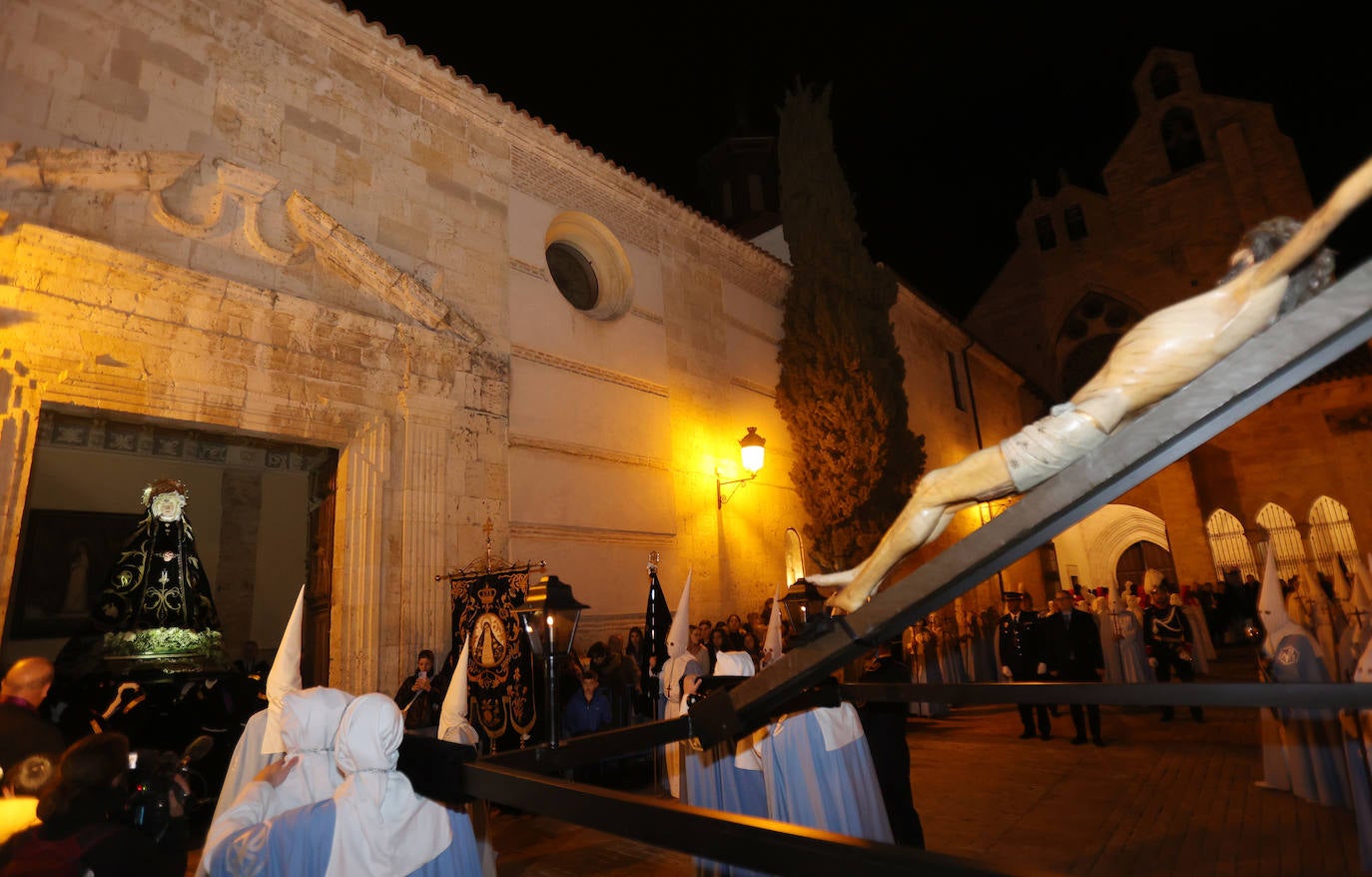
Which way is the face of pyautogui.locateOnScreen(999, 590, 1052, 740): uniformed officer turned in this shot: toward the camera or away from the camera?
toward the camera

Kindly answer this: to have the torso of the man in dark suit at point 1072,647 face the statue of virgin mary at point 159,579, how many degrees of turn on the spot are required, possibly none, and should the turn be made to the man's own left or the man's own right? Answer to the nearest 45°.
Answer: approximately 45° to the man's own right

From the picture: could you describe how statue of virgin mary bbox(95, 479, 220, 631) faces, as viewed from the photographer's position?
facing the viewer

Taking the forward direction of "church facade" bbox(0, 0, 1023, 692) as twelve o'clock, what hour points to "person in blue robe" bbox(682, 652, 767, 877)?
The person in blue robe is roughly at 12 o'clock from the church facade.

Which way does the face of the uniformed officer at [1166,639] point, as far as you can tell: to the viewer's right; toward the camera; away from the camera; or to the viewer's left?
toward the camera

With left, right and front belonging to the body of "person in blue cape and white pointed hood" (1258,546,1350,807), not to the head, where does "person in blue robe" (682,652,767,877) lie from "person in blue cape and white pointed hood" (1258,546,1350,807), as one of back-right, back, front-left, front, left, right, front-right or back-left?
front-left

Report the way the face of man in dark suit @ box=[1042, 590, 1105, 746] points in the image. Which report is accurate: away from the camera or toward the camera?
toward the camera

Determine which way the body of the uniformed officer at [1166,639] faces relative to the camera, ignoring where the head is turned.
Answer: toward the camera

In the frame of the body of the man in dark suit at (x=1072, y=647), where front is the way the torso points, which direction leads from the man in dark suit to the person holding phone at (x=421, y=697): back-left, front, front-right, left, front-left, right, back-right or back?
front-right

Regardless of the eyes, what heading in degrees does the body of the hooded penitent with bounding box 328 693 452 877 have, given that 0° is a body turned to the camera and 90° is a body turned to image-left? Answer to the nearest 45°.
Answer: approximately 180°

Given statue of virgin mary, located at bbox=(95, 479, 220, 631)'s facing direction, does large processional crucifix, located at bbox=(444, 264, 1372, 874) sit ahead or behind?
ahead

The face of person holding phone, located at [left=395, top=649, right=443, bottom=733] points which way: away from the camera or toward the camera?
toward the camera

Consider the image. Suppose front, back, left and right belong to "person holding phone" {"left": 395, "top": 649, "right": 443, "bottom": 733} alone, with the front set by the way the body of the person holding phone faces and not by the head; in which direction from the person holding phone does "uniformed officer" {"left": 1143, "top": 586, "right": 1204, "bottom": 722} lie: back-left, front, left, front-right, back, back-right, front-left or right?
left

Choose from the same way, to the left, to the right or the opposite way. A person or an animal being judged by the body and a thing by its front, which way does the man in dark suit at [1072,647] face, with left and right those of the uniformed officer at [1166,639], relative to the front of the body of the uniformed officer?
the same way

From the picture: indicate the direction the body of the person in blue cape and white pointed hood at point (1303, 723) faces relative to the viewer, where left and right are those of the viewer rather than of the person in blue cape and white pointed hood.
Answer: facing to the left of the viewer

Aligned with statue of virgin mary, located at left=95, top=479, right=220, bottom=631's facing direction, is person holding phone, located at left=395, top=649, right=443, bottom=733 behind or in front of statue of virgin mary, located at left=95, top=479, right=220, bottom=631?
in front

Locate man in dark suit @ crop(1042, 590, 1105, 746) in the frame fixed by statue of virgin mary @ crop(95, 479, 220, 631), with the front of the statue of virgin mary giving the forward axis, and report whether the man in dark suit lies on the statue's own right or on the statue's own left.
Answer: on the statue's own left

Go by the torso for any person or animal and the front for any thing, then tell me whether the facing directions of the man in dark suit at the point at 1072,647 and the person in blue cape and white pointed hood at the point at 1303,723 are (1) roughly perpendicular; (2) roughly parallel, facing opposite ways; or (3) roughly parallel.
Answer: roughly perpendicular
